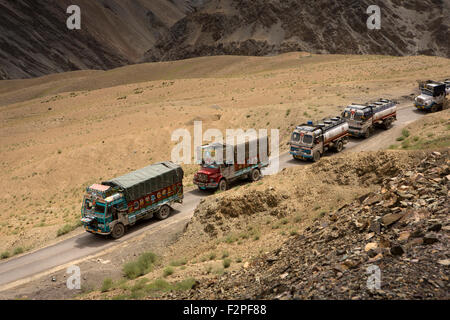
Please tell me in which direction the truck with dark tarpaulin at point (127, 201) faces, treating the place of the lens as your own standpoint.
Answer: facing the viewer and to the left of the viewer

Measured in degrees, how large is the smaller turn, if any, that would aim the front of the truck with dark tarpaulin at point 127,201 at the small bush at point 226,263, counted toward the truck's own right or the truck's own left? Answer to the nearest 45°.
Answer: approximately 45° to the truck's own left

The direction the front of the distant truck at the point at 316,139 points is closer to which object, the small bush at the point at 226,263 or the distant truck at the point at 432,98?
the small bush

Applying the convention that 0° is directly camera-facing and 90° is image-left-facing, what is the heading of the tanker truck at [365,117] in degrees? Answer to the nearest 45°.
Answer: approximately 45°

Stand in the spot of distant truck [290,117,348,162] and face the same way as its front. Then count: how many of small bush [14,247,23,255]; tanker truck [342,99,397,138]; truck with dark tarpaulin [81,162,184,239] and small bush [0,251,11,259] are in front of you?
3

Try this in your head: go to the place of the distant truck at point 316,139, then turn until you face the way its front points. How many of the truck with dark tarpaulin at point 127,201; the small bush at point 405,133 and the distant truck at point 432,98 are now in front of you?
1

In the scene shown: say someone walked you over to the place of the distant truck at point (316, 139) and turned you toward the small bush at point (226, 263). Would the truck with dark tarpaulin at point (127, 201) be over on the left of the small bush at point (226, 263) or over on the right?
right

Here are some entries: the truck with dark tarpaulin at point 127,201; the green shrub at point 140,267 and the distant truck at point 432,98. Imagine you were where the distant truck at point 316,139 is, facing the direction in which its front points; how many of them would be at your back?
1

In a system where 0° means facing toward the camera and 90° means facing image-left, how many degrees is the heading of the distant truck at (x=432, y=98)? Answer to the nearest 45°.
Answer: approximately 45°

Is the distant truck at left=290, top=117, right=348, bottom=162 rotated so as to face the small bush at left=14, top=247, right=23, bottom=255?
yes

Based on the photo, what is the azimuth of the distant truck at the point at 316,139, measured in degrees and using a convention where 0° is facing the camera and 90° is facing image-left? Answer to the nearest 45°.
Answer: approximately 45°

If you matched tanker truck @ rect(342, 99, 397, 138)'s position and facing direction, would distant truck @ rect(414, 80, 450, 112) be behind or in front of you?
behind

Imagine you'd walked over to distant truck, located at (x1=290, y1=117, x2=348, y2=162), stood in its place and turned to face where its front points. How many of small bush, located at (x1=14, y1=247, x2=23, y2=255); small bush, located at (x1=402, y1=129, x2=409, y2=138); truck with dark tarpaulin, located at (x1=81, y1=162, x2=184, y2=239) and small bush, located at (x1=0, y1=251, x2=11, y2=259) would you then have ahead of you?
3

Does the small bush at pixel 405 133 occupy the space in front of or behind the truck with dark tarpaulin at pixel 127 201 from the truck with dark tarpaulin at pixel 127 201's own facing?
behind
